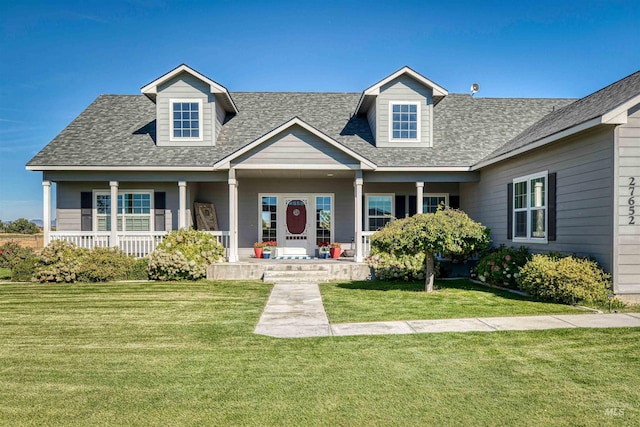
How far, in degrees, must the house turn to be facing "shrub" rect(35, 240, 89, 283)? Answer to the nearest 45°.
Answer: approximately 45° to its right

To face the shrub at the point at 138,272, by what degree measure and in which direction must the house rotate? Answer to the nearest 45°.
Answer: approximately 45° to its right

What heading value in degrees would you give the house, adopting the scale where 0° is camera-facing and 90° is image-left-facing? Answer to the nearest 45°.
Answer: approximately 0°
